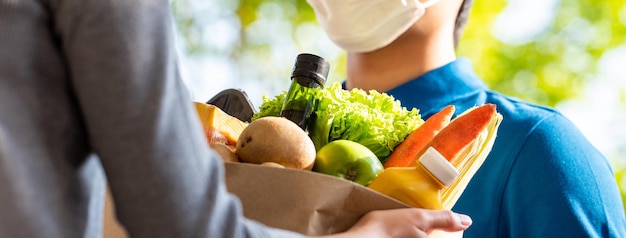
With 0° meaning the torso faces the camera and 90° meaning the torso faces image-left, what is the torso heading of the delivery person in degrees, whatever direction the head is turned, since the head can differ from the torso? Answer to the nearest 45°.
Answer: approximately 45°
